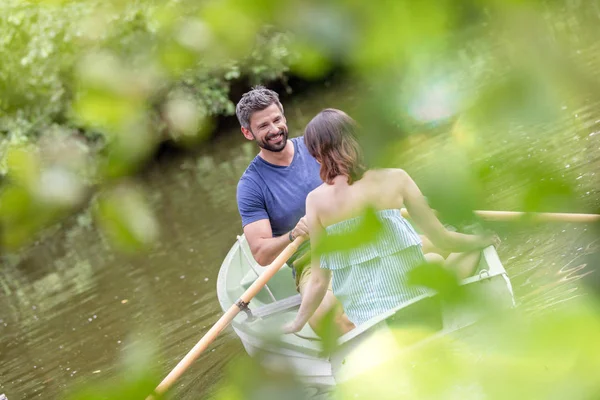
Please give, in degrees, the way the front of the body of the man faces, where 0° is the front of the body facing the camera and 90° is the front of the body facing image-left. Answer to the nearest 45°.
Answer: approximately 315°

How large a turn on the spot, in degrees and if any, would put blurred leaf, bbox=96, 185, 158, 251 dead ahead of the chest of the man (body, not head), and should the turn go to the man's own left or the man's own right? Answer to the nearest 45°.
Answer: approximately 45° to the man's own right

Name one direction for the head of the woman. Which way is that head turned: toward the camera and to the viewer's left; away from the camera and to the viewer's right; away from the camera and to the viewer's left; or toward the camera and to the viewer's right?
away from the camera and to the viewer's left

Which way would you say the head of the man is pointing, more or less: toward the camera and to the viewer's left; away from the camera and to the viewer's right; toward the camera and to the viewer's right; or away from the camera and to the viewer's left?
toward the camera and to the viewer's right
